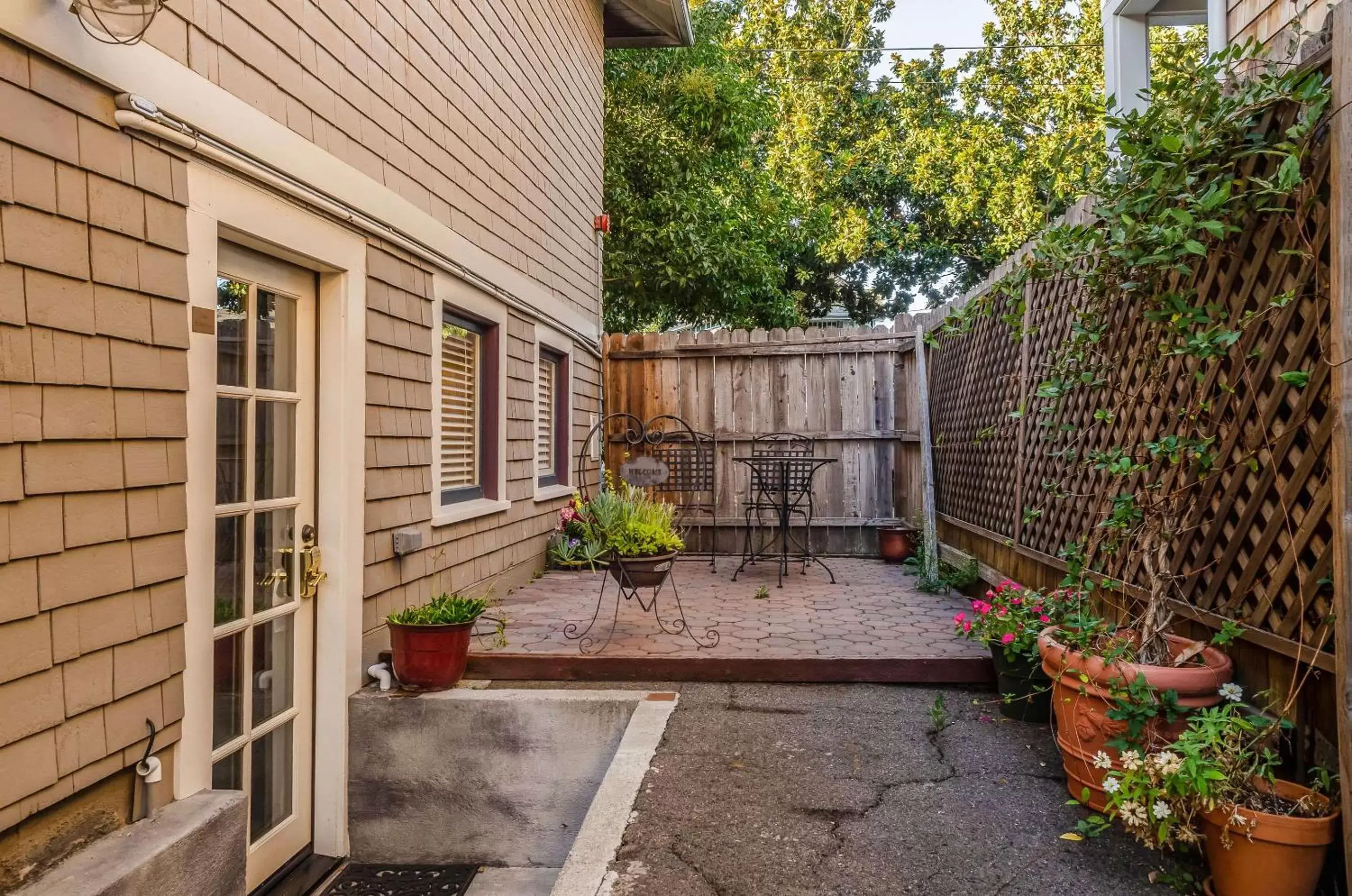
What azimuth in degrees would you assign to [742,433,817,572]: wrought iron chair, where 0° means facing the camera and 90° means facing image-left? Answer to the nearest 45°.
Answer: approximately 0°

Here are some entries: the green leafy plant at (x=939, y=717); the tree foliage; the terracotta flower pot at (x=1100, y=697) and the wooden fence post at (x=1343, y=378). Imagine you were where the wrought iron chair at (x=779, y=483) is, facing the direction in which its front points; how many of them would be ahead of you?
3

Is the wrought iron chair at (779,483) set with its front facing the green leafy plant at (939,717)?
yes

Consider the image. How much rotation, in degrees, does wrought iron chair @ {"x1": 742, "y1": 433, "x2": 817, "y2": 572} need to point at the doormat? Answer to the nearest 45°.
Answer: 0° — it already faces it

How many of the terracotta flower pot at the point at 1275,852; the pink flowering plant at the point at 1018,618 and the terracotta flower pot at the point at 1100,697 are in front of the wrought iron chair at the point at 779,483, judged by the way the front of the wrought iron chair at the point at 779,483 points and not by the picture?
3

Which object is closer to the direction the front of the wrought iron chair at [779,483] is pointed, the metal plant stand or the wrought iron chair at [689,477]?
the metal plant stand

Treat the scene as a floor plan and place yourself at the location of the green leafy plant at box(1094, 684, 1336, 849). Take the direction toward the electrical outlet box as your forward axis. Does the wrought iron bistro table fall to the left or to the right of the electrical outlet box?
right

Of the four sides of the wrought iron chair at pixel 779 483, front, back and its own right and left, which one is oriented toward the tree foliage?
back

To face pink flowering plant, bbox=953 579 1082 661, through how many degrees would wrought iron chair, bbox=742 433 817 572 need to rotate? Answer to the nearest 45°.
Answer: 0° — it already faces it
